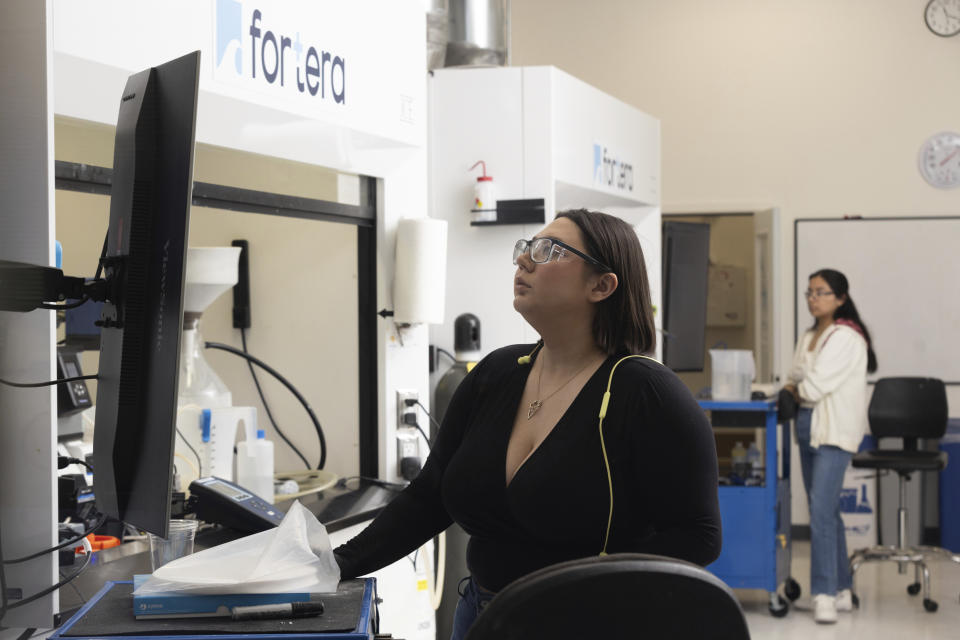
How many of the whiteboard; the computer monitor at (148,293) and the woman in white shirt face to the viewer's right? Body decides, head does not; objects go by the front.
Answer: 1

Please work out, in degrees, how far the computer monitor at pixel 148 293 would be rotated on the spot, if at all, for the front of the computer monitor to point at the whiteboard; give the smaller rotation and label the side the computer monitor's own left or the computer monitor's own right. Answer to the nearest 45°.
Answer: approximately 45° to the computer monitor's own left

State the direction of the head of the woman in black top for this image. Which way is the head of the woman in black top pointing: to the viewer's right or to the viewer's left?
to the viewer's left

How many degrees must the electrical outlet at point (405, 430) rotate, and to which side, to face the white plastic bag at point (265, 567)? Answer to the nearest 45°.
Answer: approximately 45° to its right

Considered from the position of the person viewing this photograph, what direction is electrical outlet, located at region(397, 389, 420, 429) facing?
facing the viewer and to the right of the viewer

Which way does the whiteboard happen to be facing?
toward the camera

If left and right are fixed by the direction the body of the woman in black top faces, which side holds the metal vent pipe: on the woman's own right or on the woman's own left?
on the woman's own right

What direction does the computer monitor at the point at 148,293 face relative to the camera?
to the viewer's right

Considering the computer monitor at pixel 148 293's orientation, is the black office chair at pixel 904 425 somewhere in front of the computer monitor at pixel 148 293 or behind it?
in front
